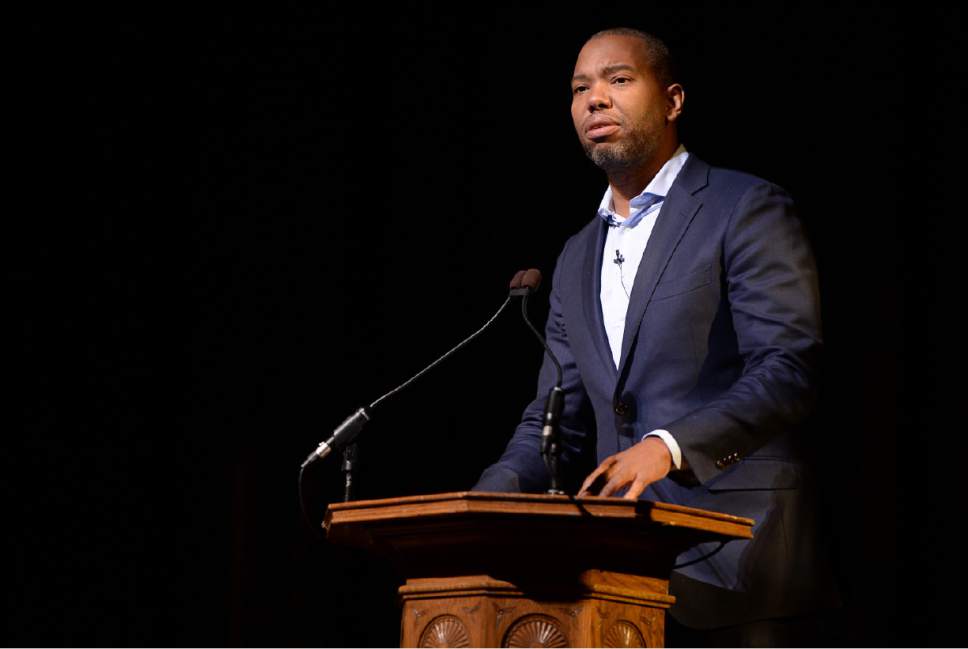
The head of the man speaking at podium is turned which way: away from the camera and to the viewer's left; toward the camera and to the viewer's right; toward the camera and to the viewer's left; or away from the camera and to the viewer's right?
toward the camera and to the viewer's left

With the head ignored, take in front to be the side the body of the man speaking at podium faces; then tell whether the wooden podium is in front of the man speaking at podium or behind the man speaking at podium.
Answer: in front

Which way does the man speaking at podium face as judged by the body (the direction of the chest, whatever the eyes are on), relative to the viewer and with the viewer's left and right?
facing the viewer and to the left of the viewer

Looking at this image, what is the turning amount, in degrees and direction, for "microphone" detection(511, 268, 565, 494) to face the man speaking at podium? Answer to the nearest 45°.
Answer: approximately 45° to its left

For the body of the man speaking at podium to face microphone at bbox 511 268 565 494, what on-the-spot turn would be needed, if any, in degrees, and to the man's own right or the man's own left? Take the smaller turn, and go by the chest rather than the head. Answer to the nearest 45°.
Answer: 0° — they already face it
